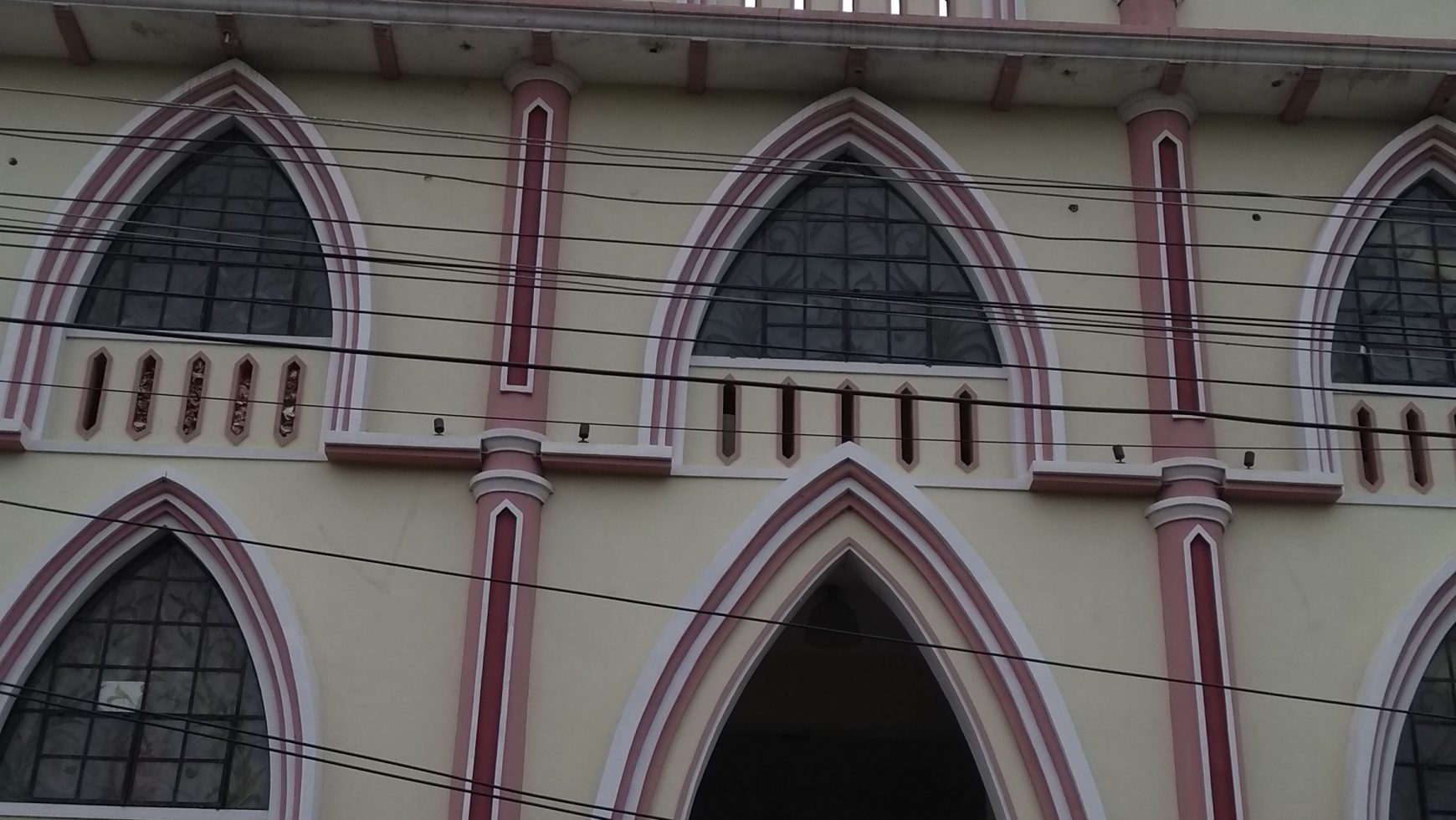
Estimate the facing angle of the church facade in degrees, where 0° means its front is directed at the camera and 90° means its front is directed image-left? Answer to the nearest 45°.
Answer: approximately 0°
